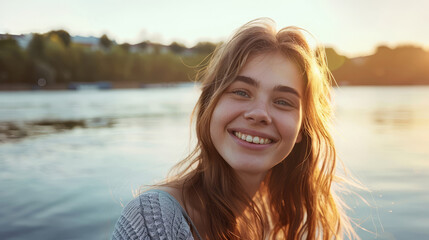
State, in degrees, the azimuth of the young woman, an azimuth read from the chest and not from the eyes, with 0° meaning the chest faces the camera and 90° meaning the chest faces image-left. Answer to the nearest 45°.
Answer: approximately 0°
